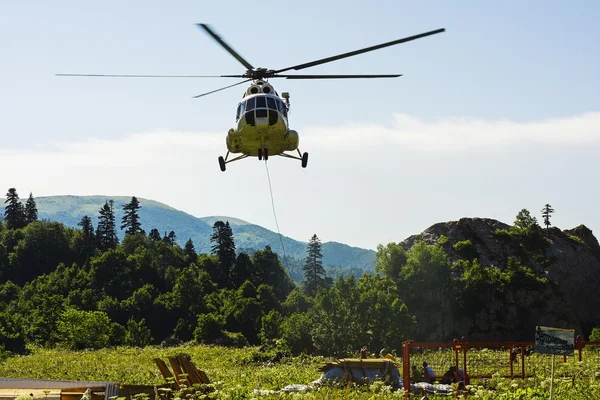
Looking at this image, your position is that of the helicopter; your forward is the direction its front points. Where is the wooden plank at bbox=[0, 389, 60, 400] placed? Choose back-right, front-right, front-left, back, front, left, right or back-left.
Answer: front-right

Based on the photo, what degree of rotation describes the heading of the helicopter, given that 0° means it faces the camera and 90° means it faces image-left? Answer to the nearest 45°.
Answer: approximately 0°
